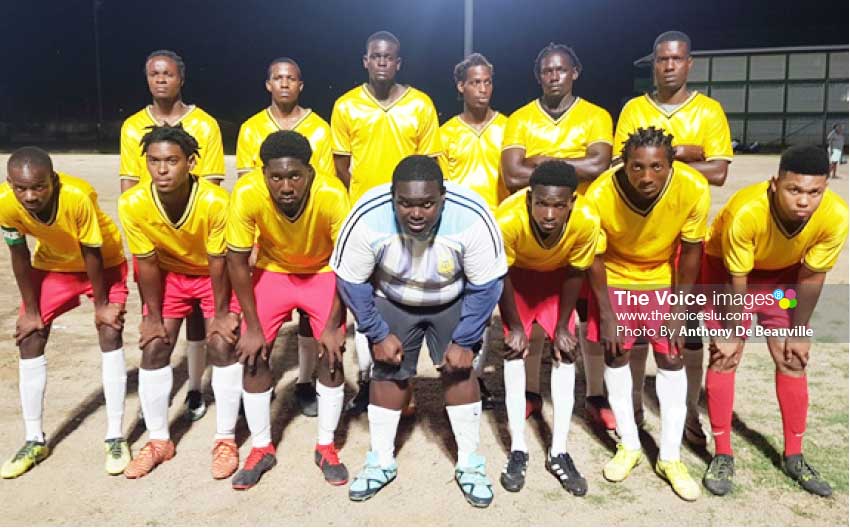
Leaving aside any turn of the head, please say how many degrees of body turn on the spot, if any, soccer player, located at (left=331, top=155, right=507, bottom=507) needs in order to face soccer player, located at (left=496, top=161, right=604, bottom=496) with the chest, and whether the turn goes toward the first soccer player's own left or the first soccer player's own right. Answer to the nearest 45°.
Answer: approximately 90° to the first soccer player's own left

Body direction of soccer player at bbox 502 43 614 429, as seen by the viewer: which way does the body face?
toward the camera

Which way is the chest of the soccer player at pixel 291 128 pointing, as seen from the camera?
toward the camera

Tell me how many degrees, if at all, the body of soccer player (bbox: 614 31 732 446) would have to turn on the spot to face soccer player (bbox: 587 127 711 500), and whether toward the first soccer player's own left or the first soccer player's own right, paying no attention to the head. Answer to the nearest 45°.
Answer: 0° — they already face them

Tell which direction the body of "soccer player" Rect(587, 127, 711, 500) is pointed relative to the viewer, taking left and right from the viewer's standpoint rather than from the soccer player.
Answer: facing the viewer

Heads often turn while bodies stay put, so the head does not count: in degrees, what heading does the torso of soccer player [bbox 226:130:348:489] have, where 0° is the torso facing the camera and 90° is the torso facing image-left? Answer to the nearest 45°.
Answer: approximately 0°

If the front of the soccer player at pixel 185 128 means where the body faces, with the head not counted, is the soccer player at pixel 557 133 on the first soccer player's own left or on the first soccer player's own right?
on the first soccer player's own left

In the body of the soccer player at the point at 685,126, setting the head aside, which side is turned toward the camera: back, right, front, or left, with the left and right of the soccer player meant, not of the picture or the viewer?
front

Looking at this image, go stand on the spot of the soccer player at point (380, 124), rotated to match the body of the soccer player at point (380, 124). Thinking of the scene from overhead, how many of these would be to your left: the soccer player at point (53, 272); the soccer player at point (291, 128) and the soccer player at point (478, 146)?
1

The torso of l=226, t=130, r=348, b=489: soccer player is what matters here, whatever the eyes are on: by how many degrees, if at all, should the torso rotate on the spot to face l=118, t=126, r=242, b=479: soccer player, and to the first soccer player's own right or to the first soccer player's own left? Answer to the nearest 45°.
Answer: approximately 90° to the first soccer player's own right

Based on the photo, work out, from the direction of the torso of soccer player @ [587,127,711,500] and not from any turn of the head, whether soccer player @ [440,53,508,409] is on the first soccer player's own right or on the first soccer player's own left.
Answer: on the first soccer player's own right

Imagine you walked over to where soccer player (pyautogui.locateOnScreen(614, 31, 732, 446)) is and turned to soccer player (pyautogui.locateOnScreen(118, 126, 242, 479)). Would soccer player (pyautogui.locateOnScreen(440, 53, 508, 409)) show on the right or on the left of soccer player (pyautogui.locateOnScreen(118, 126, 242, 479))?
right

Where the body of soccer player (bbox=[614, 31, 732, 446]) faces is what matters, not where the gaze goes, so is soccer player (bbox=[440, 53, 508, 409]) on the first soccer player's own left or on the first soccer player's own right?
on the first soccer player's own right

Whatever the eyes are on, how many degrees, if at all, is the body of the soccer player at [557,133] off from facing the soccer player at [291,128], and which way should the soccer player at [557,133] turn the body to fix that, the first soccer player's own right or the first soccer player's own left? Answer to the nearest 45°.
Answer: approximately 90° to the first soccer player's own right

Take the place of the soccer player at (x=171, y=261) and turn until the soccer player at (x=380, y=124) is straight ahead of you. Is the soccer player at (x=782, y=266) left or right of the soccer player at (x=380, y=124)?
right

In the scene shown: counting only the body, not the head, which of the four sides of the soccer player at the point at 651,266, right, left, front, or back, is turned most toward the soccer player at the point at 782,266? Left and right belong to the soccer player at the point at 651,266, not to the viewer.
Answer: left
